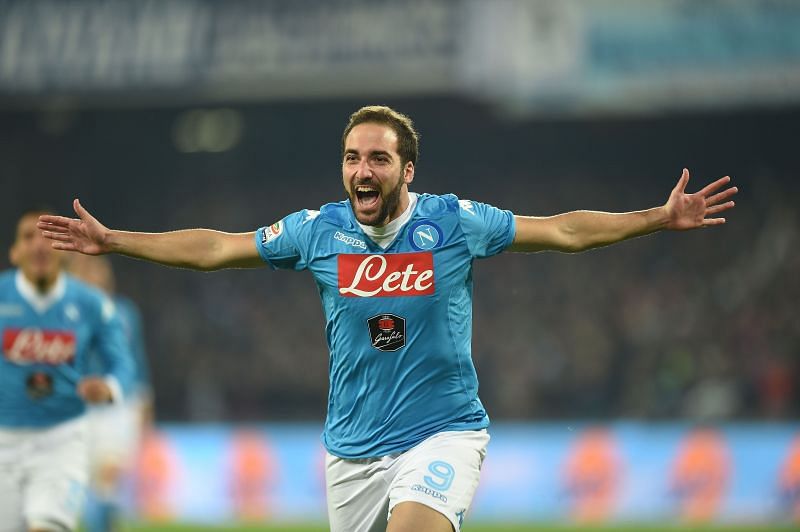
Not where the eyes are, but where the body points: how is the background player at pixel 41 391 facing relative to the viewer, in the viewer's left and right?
facing the viewer

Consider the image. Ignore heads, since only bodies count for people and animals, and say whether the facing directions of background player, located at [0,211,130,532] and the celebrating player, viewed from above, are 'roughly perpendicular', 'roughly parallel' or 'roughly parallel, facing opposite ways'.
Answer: roughly parallel

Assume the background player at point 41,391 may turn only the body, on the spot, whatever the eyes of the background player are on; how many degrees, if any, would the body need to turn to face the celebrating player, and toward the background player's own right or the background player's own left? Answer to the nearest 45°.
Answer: approximately 45° to the background player's own left

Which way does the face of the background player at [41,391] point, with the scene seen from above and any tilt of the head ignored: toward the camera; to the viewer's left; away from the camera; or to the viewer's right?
toward the camera

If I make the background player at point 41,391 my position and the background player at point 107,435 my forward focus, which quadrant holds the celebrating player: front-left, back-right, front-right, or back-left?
back-right

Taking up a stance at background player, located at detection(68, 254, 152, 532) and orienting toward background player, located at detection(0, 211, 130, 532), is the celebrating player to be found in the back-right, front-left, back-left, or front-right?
front-left

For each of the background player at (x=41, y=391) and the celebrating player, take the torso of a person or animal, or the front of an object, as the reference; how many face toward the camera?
2

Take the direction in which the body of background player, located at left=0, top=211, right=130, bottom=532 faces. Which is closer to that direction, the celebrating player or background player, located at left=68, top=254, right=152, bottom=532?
the celebrating player

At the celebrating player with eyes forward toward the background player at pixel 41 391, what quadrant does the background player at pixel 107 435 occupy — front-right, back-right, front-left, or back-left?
front-right

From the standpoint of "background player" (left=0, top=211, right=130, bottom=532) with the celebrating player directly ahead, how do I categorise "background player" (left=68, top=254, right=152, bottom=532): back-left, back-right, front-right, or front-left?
back-left

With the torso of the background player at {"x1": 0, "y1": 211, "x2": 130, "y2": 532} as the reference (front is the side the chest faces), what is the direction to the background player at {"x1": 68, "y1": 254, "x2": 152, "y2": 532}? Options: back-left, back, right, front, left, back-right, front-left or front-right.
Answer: back

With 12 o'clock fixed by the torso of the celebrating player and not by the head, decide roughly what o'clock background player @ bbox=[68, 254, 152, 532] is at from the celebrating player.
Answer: The background player is roughly at 5 o'clock from the celebrating player.

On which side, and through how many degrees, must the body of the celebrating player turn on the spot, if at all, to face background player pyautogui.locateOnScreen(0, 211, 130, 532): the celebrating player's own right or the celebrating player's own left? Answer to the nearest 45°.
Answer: approximately 135° to the celebrating player's own right
